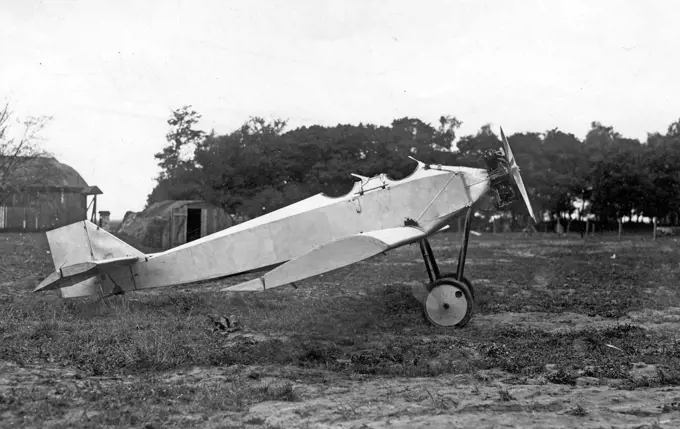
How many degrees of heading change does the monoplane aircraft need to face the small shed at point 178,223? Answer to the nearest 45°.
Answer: approximately 90° to its left

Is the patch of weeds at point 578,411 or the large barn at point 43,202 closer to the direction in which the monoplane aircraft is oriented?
the patch of weeds

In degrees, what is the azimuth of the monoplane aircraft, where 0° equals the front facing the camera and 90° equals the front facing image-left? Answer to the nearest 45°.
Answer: approximately 270°

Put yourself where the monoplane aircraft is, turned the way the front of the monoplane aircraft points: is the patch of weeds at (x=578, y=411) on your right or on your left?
on your right

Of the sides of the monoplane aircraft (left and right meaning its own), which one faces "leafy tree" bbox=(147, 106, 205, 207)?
left

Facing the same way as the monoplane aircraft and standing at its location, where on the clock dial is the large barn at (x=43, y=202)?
The large barn is roughly at 8 o'clock from the monoplane aircraft.

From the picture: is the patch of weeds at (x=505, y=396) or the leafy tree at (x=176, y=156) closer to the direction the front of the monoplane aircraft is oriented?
the patch of weeds

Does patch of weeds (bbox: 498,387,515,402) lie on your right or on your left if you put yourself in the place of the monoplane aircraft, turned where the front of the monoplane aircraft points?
on your right
